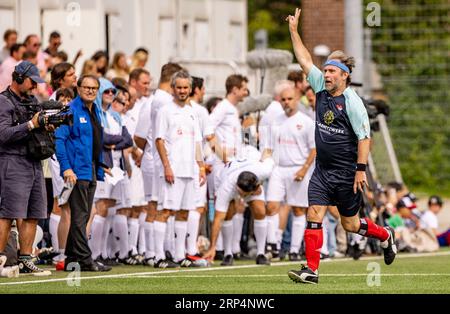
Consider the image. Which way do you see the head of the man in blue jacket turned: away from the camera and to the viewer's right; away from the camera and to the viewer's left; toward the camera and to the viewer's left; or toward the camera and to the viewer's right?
toward the camera and to the viewer's right

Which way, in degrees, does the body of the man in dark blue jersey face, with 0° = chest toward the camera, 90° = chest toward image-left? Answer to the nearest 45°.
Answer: approximately 45°

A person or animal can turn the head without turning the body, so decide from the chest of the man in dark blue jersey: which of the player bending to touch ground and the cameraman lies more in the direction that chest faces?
the cameraman

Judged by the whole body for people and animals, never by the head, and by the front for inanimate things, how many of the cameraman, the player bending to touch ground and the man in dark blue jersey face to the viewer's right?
1

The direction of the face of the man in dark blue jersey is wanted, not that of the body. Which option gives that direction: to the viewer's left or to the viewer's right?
to the viewer's left

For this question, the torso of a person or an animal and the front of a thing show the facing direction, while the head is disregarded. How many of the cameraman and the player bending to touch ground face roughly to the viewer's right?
1

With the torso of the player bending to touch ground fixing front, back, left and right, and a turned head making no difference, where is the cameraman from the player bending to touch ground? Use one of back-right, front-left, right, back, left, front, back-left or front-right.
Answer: front-right

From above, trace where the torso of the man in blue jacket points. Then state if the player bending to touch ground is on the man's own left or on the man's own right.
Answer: on the man's own left

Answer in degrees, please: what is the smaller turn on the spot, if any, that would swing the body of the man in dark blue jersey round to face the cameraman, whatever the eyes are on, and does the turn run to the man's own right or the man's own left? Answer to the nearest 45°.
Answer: approximately 45° to the man's own right

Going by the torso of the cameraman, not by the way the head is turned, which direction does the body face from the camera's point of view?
to the viewer's right
